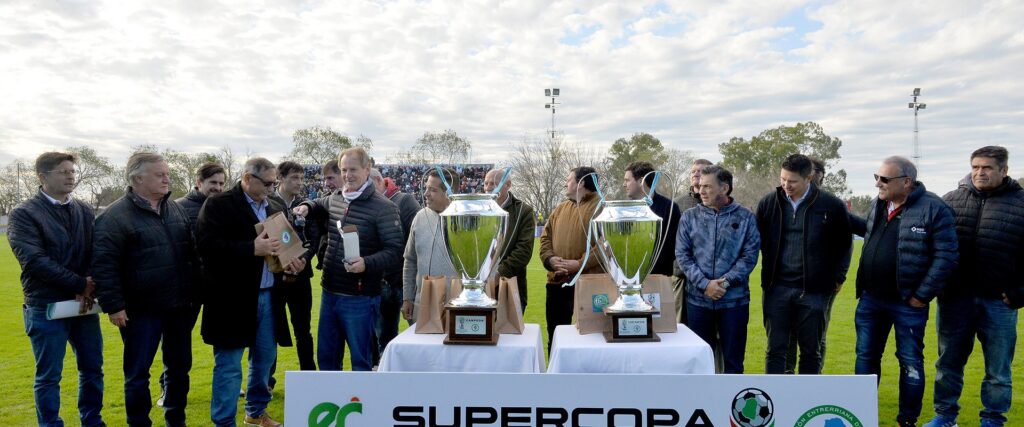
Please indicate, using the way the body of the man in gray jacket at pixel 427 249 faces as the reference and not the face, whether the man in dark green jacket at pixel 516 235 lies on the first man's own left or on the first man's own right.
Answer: on the first man's own left

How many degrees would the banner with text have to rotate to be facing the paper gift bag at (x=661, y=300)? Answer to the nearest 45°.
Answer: approximately 135° to its left

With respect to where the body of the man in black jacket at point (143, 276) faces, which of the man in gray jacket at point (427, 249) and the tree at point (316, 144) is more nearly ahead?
the man in gray jacket

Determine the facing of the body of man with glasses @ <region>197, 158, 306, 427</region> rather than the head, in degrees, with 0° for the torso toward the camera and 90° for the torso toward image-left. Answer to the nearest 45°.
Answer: approximately 315°

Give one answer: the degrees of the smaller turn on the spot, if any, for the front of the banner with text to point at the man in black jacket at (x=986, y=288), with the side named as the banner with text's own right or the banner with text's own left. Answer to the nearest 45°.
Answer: approximately 135° to the banner with text's own left

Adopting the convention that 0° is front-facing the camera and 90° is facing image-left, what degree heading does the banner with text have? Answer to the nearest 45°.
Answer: approximately 0°

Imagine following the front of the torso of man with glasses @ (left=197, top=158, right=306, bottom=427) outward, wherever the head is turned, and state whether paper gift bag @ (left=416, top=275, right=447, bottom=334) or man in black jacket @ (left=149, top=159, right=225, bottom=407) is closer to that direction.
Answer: the paper gift bag
